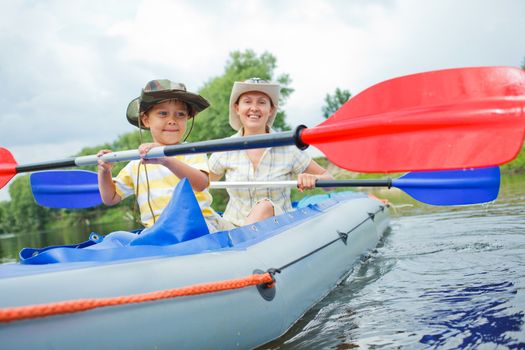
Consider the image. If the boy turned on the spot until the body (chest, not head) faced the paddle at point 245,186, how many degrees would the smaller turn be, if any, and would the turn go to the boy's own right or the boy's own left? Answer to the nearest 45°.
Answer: approximately 135° to the boy's own left

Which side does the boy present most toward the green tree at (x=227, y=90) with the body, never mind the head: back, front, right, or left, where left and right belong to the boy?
back

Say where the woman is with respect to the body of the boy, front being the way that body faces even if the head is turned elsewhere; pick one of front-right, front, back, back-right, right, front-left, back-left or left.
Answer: back-left

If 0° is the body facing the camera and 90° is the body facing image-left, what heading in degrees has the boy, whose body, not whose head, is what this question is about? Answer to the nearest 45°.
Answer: approximately 0°

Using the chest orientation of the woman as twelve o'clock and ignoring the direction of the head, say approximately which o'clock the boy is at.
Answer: The boy is roughly at 1 o'clock from the woman.

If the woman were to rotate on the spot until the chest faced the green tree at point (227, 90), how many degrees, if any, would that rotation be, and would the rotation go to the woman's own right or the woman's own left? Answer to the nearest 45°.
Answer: approximately 180°

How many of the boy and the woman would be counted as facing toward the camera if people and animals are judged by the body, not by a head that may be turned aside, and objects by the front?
2
